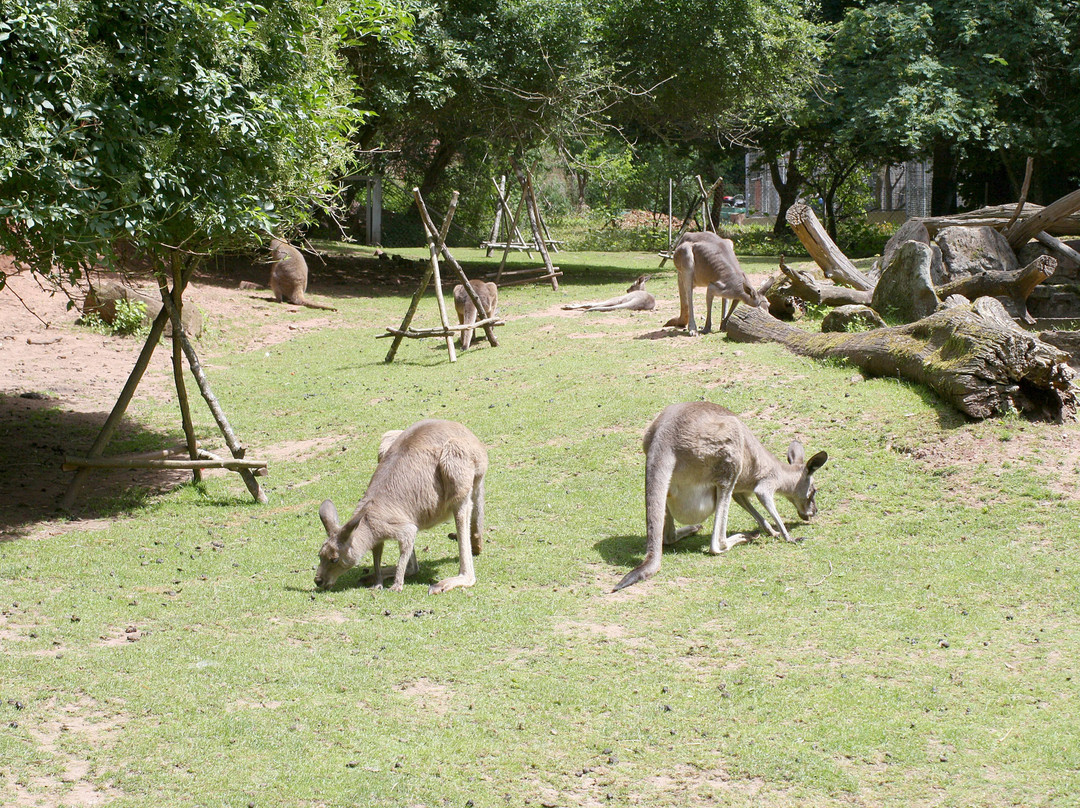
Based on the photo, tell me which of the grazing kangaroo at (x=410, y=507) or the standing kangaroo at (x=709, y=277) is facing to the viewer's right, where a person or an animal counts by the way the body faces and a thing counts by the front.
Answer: the standing kangaroo

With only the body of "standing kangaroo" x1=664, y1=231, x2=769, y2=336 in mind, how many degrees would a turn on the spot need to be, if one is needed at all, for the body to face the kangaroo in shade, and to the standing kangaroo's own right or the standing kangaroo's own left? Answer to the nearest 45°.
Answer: approximately 135° to the standing kangaroo's own left

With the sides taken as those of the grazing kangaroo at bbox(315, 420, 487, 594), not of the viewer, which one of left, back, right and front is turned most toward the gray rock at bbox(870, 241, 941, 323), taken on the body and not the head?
back

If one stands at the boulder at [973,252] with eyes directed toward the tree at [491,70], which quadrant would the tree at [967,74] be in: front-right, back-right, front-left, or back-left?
front-right

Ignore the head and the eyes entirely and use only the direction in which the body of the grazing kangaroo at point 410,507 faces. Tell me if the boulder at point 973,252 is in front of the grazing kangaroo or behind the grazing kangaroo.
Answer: behind

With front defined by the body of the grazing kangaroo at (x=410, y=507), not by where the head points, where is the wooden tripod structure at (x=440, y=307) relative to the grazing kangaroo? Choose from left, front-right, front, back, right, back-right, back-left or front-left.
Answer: back-right

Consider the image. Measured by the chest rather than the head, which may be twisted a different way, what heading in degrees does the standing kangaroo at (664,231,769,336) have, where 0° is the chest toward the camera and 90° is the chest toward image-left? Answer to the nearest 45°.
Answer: approximately 270°

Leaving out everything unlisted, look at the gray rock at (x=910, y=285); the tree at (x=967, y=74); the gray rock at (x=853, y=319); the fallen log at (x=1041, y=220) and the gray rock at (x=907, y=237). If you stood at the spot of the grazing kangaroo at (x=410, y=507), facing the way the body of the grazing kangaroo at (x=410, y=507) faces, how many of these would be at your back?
5

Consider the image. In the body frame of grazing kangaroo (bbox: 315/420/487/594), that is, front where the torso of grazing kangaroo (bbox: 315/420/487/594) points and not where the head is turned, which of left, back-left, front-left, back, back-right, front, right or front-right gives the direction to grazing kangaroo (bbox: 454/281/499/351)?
back-right

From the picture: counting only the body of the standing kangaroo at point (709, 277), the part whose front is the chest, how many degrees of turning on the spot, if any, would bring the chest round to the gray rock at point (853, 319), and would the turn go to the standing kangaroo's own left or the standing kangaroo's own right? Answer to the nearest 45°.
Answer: approximately 45° to the standing kangaroo's own right

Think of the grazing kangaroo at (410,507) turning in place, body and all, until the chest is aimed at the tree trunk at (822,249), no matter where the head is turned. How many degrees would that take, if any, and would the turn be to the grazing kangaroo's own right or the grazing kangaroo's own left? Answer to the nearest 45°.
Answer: approximately 180°

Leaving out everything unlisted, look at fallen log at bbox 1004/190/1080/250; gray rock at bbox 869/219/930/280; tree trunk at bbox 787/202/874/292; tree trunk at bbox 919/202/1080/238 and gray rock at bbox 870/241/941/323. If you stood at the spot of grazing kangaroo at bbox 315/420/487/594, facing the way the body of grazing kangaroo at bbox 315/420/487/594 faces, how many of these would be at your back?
5

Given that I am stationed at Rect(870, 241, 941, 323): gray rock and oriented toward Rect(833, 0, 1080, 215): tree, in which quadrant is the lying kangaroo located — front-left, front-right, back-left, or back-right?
front-left

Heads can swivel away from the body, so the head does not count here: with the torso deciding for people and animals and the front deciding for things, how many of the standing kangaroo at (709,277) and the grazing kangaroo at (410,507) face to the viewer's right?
1

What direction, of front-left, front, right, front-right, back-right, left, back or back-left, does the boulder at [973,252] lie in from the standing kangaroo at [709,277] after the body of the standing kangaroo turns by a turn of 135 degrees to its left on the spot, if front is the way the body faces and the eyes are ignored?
back-right

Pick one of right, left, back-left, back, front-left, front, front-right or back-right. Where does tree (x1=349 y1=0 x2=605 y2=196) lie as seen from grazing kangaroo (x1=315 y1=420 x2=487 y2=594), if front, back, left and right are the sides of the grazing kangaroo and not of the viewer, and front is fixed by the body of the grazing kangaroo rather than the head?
back-right
